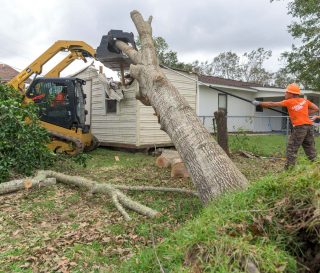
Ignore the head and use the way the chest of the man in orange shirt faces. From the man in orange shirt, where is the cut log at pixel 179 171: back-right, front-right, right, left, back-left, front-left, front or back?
front-left

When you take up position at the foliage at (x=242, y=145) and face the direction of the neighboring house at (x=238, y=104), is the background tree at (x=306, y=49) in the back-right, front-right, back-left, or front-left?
front-right

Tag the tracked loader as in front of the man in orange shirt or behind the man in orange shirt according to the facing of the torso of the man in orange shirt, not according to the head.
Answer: in front

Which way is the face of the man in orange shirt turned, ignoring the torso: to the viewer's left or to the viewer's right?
to the viewer's left

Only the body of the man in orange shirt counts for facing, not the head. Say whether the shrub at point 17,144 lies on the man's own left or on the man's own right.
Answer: on the man's own left

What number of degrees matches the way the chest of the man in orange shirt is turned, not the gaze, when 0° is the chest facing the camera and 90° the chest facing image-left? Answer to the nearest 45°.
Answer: approximately 135°

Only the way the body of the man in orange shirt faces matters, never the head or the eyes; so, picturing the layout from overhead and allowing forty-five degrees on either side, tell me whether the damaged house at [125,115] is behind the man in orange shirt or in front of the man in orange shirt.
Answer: in front

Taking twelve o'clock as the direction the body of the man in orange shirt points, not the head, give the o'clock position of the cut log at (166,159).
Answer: The cut log is roughly at 11 o'clock from the man in orange shirt.

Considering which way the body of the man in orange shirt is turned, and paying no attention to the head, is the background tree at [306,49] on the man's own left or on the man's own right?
on the man's own right

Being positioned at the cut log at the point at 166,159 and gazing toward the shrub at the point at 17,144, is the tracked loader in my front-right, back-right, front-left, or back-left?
front-right

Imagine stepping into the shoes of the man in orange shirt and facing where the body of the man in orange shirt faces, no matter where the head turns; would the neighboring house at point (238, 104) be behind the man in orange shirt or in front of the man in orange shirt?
in front
